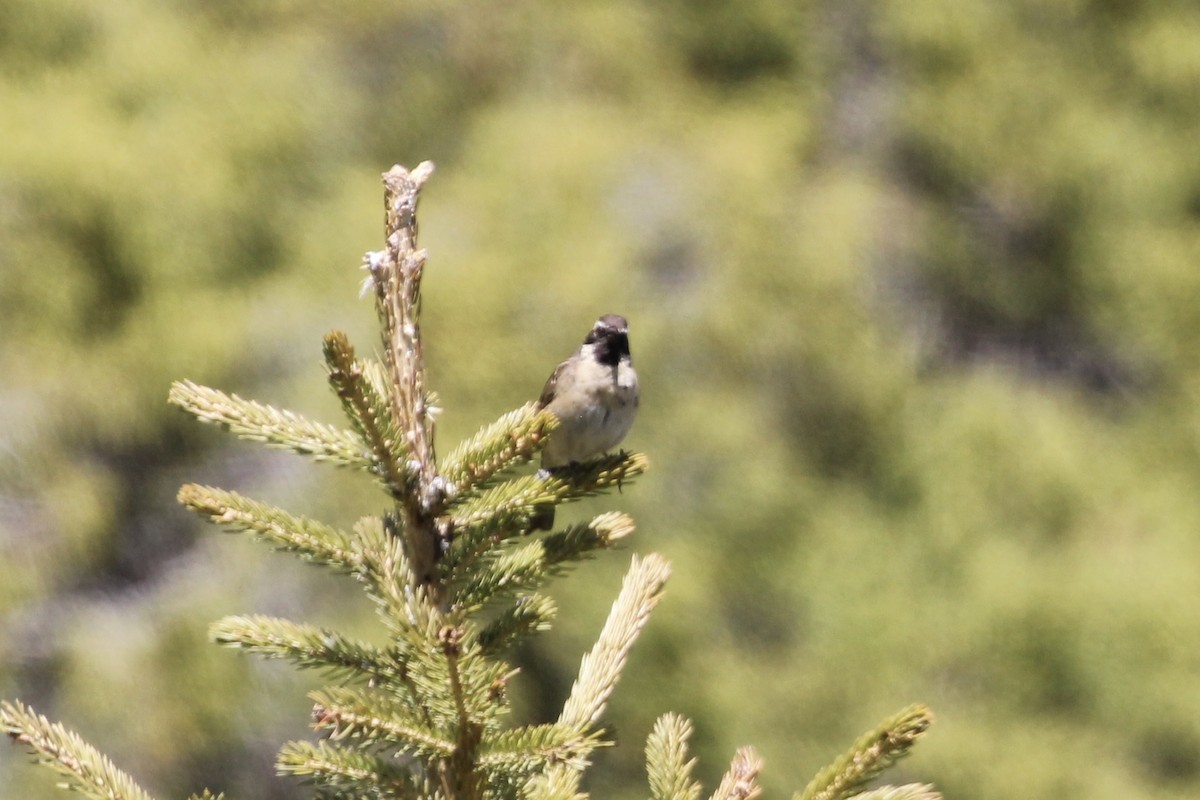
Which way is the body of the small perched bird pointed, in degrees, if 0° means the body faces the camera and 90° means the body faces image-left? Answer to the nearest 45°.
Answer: approximately 315°
